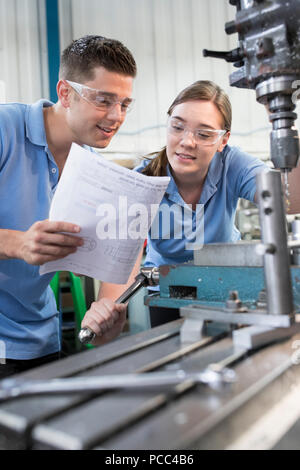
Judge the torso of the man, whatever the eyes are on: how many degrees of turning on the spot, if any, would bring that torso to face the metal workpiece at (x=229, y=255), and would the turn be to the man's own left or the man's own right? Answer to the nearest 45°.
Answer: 0° — they already face it

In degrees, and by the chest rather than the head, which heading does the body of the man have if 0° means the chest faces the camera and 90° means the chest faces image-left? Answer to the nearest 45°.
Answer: approximately 315°

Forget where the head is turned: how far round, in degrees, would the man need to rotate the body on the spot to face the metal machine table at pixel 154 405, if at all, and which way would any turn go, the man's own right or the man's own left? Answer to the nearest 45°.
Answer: approximately 45° to the man's own right

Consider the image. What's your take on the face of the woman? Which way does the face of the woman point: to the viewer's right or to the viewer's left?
to the viewer's left
